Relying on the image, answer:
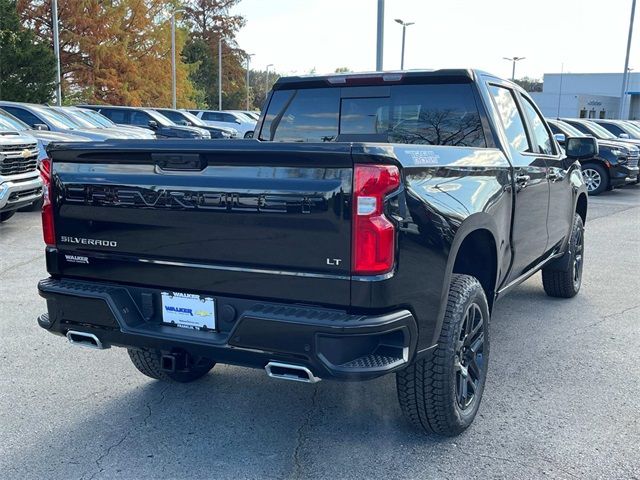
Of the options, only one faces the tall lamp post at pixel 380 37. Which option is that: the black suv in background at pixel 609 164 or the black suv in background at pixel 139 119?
the black suv in background at pixel 139 119

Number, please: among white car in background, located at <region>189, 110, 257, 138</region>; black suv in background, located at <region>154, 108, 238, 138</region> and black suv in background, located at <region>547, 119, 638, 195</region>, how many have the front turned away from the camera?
0

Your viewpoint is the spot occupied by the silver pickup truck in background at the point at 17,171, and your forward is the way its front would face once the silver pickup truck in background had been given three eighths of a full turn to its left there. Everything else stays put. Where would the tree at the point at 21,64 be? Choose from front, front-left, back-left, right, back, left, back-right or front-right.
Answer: front

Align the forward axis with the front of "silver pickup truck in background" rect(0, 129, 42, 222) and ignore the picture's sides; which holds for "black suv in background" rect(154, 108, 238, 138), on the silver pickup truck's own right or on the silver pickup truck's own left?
on the silver pickup truck's own left

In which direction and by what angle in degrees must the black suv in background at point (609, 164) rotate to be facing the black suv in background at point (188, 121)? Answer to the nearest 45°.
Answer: approximately 135° to its right

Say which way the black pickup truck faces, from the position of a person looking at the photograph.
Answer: facing away from the viewer and to the right of the viewer

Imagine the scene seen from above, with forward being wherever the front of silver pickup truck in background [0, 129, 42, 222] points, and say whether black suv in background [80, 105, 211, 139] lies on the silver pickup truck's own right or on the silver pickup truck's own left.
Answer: on the silver pickup truck's own left

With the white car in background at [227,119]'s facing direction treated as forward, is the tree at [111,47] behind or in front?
behind

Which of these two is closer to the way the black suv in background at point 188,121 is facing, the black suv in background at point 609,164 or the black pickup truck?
the black suv in background

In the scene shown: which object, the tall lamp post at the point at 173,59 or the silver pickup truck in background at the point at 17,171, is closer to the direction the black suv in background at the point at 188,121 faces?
the silver pickup truck in background

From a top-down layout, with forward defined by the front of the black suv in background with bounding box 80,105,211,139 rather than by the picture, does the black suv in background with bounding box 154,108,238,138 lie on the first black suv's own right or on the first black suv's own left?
on the first black suv's own left

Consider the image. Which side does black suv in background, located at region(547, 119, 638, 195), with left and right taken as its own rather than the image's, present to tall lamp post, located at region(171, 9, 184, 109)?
back

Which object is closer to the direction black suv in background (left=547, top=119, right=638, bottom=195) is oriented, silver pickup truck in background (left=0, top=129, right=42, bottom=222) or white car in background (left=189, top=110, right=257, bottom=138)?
the silver pickup truck in background

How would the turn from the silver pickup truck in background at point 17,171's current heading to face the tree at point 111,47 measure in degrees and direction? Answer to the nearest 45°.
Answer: approximately 135° to its left

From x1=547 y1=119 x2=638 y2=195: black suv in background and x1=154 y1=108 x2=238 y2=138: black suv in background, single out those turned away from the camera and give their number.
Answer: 0

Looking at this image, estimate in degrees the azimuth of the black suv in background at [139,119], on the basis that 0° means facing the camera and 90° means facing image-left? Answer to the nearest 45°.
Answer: approximately 315°
